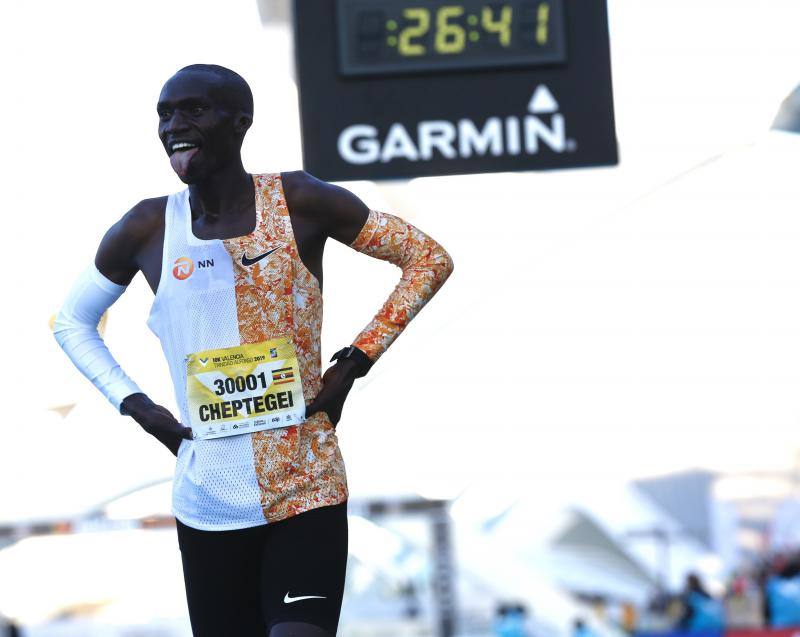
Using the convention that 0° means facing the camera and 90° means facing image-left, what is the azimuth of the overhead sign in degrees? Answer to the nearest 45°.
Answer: approximately 0°

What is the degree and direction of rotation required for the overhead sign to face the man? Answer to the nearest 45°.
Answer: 0° — it already faces them

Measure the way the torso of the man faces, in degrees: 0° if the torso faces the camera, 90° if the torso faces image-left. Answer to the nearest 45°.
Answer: approximately 0°

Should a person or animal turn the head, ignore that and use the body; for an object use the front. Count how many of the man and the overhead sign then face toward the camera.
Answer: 2

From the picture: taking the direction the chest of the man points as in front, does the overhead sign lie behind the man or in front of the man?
behind
